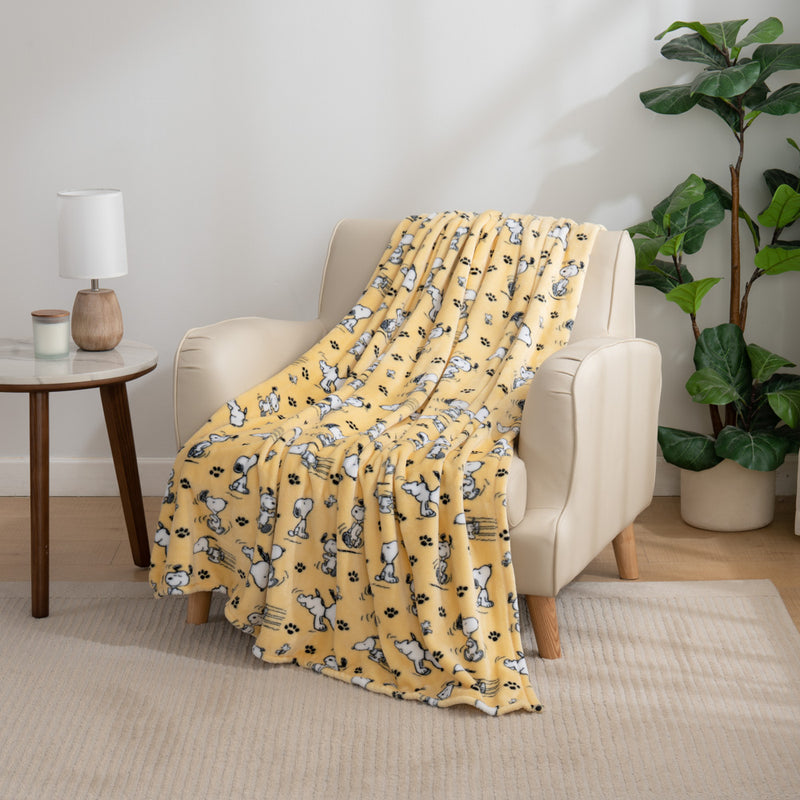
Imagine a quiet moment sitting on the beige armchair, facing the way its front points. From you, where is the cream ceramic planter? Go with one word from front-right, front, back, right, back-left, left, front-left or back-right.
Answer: back

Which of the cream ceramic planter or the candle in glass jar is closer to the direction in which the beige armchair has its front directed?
the candle in glass jar

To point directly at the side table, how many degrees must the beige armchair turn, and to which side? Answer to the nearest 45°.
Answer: approximately 45° to its right

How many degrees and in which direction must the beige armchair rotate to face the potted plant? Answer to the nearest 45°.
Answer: approximately 180°

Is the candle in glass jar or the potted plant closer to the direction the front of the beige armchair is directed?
the candle in glass jar

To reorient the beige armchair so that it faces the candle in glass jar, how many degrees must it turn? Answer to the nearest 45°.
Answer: approximately 45° to its right

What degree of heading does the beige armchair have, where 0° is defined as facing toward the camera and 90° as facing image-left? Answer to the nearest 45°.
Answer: approximately 45°

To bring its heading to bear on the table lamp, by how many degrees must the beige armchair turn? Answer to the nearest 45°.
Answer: approximately 45° to its right
